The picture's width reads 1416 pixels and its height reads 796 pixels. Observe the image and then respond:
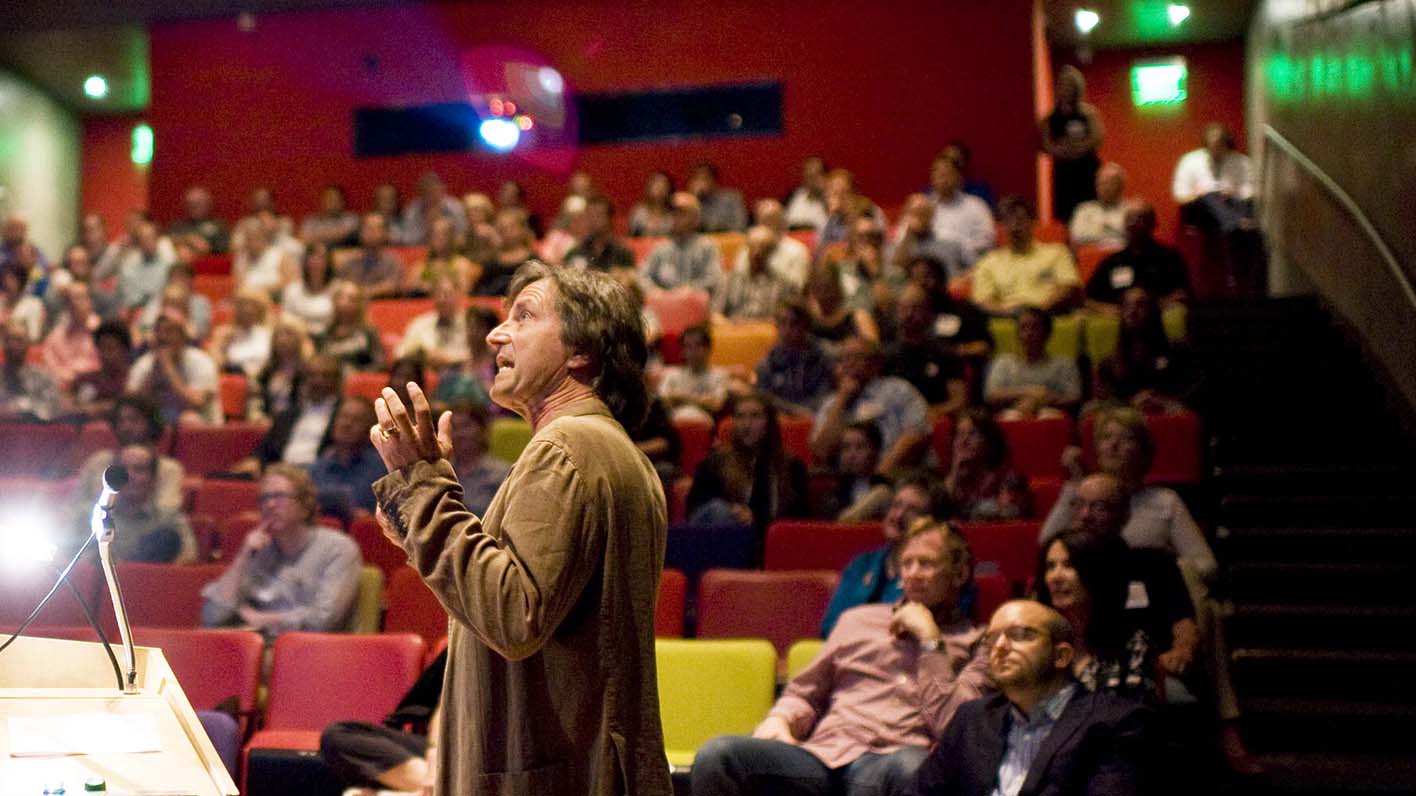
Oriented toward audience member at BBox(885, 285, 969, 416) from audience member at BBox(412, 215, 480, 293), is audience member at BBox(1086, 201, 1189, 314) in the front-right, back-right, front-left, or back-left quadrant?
front-left

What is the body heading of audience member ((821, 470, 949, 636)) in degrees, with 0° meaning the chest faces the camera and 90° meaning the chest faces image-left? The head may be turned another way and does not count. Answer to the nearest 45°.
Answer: approximately 45°

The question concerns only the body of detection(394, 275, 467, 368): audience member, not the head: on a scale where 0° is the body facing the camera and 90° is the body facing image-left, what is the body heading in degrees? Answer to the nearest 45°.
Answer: approximately 0°

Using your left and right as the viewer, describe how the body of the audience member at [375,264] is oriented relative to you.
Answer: facing the viewer

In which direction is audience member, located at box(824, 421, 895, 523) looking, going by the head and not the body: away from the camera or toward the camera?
toward the camera

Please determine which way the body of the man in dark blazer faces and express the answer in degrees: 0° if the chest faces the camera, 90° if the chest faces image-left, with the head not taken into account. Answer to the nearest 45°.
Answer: approximately 45°

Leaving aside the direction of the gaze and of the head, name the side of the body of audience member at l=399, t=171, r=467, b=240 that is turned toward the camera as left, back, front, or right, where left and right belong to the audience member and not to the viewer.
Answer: front

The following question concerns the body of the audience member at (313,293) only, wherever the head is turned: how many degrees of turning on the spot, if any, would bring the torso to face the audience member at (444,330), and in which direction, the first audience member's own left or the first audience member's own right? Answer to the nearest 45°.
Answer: approximately 45° to the first audience member's own left

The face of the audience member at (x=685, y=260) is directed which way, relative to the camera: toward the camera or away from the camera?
toward the camera

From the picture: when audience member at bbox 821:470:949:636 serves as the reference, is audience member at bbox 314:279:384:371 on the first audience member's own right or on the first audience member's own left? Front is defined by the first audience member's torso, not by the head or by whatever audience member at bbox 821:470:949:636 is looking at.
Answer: on the first audience member's own right

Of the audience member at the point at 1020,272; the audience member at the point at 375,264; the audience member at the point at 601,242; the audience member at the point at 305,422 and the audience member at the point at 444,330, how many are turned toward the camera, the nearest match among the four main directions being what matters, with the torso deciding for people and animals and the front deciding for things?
5

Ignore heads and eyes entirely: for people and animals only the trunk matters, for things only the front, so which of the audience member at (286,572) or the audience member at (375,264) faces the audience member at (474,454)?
the audience member at (375,264)

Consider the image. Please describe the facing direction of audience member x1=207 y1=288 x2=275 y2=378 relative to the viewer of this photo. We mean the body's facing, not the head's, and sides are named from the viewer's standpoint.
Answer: facing the viewer and to the left of the viewer

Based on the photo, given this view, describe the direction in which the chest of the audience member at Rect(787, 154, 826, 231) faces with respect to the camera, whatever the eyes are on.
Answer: toward the camera

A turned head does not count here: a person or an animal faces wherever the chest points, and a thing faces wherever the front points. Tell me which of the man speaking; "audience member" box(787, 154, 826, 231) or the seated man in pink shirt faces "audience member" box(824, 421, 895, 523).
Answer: "audience member" box(787, 154, 826, 231)

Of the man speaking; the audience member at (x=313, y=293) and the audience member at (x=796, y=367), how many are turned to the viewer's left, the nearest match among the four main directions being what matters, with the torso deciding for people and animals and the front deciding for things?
1

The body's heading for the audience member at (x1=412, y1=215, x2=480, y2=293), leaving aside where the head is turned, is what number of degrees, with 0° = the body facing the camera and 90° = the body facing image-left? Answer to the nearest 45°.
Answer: approximately 0°

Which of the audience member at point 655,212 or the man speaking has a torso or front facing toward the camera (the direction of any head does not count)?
the audience member

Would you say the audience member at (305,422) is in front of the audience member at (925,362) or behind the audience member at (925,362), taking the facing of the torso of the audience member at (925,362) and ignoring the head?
in front

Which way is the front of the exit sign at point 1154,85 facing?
toward the camera
